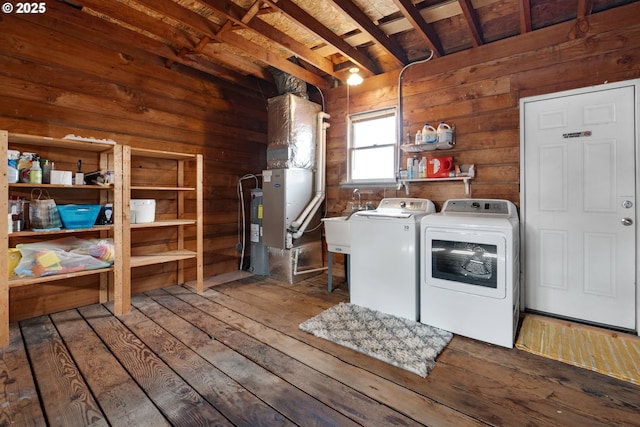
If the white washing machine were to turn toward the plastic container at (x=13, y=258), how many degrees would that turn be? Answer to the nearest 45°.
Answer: approximately 45° to its right

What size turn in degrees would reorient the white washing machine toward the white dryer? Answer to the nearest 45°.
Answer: approximately 90° to its left

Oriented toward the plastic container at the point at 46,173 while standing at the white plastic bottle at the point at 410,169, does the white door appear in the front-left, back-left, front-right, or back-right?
back-left

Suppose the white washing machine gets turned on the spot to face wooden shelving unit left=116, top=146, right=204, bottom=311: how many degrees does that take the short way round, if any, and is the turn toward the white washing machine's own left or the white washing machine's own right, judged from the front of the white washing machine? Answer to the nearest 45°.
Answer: approximately 45° to the white washing machine's own right

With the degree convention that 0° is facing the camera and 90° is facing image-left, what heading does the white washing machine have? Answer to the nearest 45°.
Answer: approximately 45°

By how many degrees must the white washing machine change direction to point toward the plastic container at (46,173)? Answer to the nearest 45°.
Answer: approximately 45° to its right

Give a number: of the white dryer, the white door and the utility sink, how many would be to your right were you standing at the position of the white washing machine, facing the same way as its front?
1

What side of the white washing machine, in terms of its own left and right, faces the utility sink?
right

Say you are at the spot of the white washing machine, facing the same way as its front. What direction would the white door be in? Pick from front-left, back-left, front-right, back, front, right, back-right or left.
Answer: back-left
